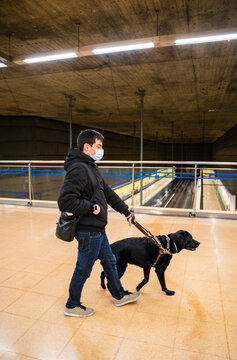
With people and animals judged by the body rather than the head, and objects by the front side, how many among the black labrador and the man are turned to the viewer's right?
2

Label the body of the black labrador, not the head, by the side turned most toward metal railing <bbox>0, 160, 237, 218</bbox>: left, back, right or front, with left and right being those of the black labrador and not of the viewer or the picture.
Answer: left

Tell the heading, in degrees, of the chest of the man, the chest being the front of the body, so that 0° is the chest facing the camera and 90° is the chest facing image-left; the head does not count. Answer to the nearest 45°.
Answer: approximately 270°

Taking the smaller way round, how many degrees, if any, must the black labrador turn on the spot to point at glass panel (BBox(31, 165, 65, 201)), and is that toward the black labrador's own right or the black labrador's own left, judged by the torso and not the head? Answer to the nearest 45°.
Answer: approximately 135° to the black labrador's own left

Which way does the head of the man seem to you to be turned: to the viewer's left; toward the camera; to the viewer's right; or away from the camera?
to the viewer's right

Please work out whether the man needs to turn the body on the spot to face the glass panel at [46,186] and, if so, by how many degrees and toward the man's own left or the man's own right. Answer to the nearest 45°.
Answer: approximately 90° to the man's own left

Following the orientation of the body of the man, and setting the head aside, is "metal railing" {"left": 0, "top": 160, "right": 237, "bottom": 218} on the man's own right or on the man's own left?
on the man's own left

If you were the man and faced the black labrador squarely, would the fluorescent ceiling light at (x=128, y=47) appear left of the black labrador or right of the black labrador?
left

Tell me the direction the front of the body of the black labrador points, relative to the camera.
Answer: to the viewer's right
